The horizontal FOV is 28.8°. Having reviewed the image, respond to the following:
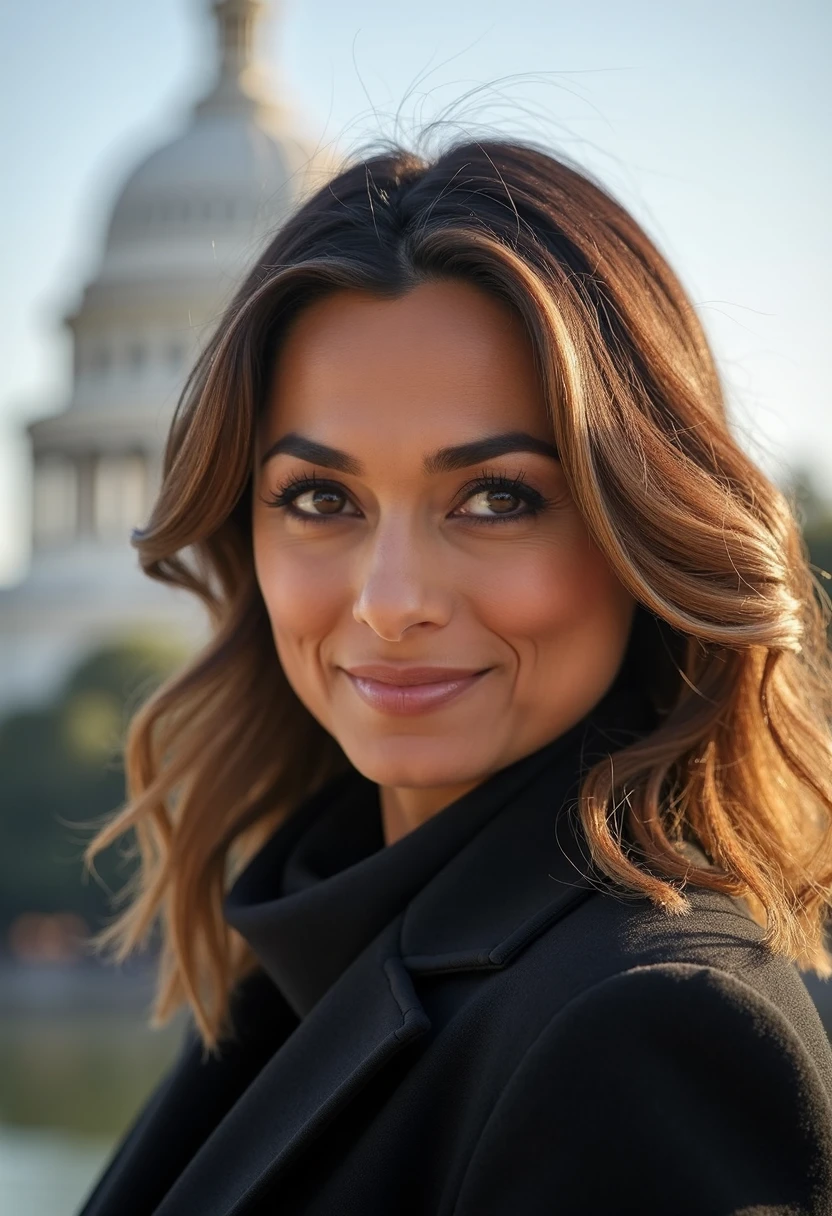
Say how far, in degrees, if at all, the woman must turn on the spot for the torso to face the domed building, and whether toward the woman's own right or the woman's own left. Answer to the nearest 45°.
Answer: approximately 135° to the woman's own right

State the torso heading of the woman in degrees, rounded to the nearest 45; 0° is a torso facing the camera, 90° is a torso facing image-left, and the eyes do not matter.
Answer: approximately 45°

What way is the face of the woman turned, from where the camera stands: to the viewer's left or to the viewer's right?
to the viewer's left

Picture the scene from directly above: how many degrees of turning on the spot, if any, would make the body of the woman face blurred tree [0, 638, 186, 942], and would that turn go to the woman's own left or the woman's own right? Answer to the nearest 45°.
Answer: approximately 135° to the woman's own right
